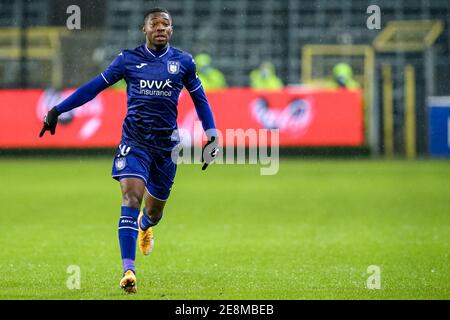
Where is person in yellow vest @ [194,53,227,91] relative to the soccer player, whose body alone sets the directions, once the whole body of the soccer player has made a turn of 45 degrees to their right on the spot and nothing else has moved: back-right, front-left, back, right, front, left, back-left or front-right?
back-right

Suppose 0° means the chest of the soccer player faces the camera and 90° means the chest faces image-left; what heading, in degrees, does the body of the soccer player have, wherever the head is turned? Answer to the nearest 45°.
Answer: approximately 0°

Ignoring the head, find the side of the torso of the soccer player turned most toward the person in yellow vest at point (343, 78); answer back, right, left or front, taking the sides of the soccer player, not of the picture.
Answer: back

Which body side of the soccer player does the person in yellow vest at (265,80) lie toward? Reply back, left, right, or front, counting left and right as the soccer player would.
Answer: back
